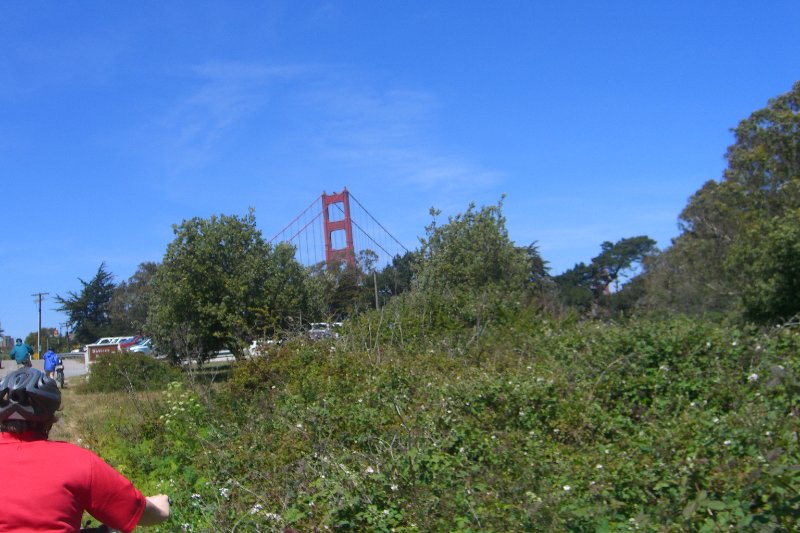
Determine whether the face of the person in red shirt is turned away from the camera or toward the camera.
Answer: away from the camera

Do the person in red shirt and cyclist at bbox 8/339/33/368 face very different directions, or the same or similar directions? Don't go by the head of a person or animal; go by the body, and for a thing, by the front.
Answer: same or similar directions

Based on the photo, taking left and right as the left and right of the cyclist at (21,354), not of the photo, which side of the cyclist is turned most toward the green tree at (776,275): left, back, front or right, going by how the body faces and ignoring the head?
right

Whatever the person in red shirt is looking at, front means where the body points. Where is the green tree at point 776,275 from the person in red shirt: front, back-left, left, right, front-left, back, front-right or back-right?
front-right

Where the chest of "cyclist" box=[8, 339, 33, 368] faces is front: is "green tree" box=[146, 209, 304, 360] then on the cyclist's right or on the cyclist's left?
on the cyclist's right

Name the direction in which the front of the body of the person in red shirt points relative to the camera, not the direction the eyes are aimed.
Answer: away from the camera

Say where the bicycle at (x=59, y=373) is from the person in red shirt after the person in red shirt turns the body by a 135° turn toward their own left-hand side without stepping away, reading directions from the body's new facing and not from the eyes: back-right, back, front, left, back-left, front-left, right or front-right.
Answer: back-right

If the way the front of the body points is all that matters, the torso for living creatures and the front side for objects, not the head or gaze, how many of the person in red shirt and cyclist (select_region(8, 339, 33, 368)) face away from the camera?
2

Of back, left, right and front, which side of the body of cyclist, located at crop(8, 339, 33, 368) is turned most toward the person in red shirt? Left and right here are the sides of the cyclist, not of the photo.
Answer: back

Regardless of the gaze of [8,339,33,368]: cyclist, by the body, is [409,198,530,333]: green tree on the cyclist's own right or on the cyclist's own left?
on the cyclist's own right

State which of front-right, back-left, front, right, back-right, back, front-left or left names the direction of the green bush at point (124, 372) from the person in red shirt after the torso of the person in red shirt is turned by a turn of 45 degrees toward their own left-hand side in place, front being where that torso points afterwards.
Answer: front-right

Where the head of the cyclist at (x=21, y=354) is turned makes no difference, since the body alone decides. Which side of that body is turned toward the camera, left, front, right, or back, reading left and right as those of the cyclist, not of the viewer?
back
